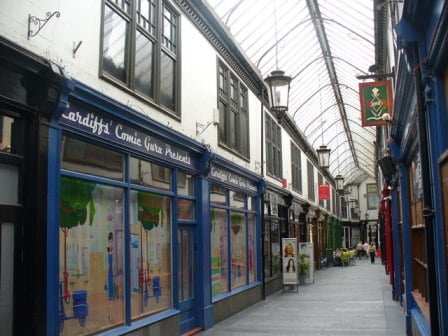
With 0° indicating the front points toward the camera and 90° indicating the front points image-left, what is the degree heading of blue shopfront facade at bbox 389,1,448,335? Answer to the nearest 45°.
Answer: approximately 90°

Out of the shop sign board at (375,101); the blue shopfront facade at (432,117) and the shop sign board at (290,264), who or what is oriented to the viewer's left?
the blue shopfront facade

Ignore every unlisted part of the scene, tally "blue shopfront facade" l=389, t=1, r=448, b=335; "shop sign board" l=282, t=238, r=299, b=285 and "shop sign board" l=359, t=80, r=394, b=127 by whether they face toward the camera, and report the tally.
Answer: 2

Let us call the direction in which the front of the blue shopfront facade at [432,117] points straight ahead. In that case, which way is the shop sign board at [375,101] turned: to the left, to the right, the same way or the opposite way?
to the left

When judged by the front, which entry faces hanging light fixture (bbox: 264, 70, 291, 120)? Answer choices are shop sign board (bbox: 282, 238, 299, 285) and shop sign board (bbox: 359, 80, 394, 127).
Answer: shop sign board (bbox: 282, 238, 299, 285)

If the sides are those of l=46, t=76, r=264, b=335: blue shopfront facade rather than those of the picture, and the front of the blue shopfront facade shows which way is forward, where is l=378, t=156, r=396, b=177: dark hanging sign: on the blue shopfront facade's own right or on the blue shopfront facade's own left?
on the blue shopfront facade's own left

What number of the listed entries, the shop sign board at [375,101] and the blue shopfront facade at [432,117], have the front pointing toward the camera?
1

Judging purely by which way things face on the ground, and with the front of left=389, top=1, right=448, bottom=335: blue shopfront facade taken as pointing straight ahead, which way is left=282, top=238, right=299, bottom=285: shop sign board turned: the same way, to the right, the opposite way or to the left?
to the left

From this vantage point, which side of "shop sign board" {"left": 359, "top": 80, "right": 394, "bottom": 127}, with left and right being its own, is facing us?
front

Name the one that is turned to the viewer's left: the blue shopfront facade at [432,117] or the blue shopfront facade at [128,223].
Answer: the blue shopfront facade at [432,117]

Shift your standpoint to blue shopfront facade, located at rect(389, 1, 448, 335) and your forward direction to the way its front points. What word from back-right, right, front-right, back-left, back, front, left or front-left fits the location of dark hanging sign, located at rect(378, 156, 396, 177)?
right

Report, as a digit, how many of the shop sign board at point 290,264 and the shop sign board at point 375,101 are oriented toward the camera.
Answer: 2

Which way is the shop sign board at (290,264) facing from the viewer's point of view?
toward the camera

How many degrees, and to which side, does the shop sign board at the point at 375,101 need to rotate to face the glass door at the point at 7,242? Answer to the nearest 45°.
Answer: approximately 45° to its right
